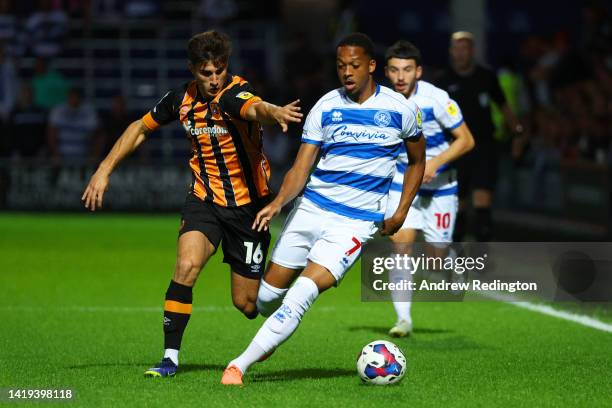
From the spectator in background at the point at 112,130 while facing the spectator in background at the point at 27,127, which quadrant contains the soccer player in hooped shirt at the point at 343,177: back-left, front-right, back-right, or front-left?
back-left

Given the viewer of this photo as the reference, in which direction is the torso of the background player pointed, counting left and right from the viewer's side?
facing the viewer and to the left of the viewer

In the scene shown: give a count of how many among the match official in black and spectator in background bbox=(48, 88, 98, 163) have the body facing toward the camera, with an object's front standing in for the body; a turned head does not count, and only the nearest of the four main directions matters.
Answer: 2

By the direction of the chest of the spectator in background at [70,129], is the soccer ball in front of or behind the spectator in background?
in front

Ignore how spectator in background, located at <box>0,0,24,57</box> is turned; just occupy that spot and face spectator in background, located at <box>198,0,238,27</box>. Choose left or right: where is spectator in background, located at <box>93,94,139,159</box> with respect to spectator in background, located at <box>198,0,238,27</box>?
right

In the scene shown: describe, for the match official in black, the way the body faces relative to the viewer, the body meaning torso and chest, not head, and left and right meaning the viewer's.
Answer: facing the viewer

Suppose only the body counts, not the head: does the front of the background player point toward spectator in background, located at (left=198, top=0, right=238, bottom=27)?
no

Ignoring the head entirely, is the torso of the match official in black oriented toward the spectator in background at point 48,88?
no

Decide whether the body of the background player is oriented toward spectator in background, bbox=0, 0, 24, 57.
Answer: no

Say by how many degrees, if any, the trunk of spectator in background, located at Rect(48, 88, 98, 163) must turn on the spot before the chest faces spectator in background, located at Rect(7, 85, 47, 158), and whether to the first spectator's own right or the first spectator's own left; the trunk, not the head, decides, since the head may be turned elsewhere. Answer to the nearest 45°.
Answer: approximately 135° to the first spectator's own right

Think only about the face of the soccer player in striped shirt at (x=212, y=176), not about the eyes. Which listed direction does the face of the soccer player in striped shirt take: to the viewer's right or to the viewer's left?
to the viewer's right

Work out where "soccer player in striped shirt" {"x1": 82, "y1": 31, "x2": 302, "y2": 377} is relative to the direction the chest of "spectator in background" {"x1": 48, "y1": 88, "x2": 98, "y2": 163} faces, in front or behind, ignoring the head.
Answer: in front

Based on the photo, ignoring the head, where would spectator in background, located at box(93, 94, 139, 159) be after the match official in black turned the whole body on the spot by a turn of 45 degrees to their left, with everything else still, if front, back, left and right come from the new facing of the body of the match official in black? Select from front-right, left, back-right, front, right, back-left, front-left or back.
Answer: back

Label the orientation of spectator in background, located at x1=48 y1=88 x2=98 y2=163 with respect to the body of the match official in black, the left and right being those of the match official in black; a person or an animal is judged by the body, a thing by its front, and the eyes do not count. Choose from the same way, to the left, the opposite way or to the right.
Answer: the same way

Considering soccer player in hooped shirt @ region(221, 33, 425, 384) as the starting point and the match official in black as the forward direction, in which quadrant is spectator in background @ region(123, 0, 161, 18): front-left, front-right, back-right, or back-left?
front-left

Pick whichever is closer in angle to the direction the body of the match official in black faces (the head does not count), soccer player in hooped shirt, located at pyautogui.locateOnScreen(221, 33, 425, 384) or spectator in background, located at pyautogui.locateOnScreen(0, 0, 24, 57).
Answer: the soccer player in hooped shirt

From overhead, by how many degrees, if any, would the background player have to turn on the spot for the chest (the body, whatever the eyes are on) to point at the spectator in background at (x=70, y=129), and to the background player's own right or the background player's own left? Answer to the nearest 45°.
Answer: approximately 90° to the background player's own right

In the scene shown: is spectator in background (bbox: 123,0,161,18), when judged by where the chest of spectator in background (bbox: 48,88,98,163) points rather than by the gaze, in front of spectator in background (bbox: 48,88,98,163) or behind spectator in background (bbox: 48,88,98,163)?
behind
